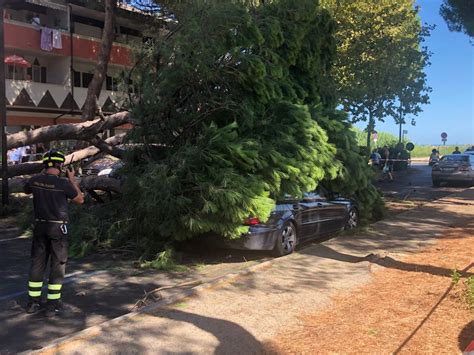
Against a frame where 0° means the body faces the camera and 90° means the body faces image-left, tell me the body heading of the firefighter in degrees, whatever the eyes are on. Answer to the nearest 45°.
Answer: approximately 225°

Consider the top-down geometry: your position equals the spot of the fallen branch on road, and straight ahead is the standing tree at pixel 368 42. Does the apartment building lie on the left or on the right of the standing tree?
left

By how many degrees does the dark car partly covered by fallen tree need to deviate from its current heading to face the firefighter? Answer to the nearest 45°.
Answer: approximately 180°

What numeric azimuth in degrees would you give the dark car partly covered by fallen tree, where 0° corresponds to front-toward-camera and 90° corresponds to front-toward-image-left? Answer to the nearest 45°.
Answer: approximately 225°

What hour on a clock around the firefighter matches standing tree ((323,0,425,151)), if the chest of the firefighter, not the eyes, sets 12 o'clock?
The standing tree is roughly at 12 o'clock from the firefighter.

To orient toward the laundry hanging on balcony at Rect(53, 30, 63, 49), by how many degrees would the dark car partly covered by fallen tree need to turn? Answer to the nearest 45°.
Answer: approximately 90° to its left

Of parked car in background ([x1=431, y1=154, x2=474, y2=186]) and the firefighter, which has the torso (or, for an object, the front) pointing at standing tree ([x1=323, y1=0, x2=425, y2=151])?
the firefighter
